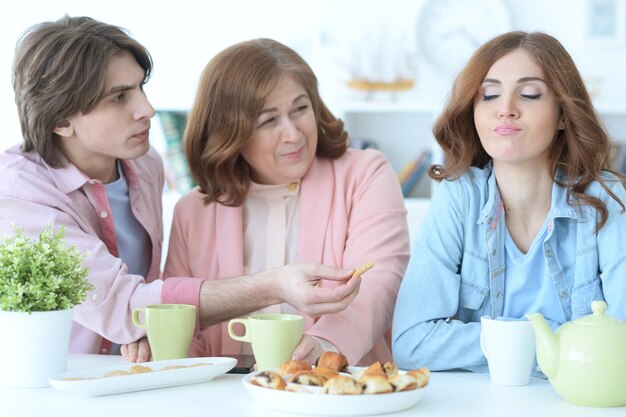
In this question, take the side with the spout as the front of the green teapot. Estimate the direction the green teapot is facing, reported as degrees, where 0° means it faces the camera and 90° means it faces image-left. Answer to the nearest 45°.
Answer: approximately 90°

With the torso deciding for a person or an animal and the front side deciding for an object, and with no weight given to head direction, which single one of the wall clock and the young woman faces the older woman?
the wall clock

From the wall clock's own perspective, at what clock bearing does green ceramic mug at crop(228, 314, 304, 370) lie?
The green ceramic mug is roughly at 12 o'clock from the wall clock.

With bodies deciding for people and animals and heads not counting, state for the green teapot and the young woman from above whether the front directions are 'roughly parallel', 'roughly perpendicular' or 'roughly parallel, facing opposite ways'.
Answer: roughly perpendicular

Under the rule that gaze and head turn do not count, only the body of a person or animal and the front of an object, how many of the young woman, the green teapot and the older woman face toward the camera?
2

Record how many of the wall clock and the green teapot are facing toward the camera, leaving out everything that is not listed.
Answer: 1

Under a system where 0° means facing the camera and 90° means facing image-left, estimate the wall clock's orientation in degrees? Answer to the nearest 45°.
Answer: approximately 0°
